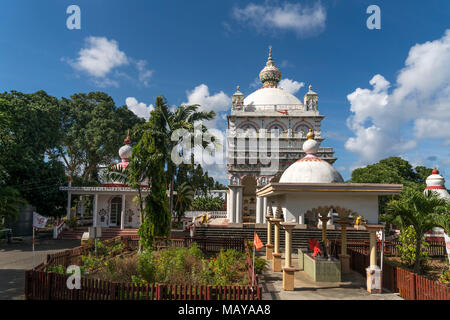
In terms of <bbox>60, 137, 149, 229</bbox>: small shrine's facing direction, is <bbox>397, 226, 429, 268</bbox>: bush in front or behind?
in front

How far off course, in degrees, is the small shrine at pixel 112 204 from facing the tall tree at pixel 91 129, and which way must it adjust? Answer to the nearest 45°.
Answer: approximately 180°

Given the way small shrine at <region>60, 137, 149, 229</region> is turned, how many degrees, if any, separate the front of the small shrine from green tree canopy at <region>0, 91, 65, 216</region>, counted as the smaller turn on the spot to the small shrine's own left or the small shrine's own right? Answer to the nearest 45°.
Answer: approximately 90° to the small shrine's own right

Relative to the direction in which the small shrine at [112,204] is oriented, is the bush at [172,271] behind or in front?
in front

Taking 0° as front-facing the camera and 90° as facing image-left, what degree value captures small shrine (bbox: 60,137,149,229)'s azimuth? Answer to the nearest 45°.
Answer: approximately 0°
